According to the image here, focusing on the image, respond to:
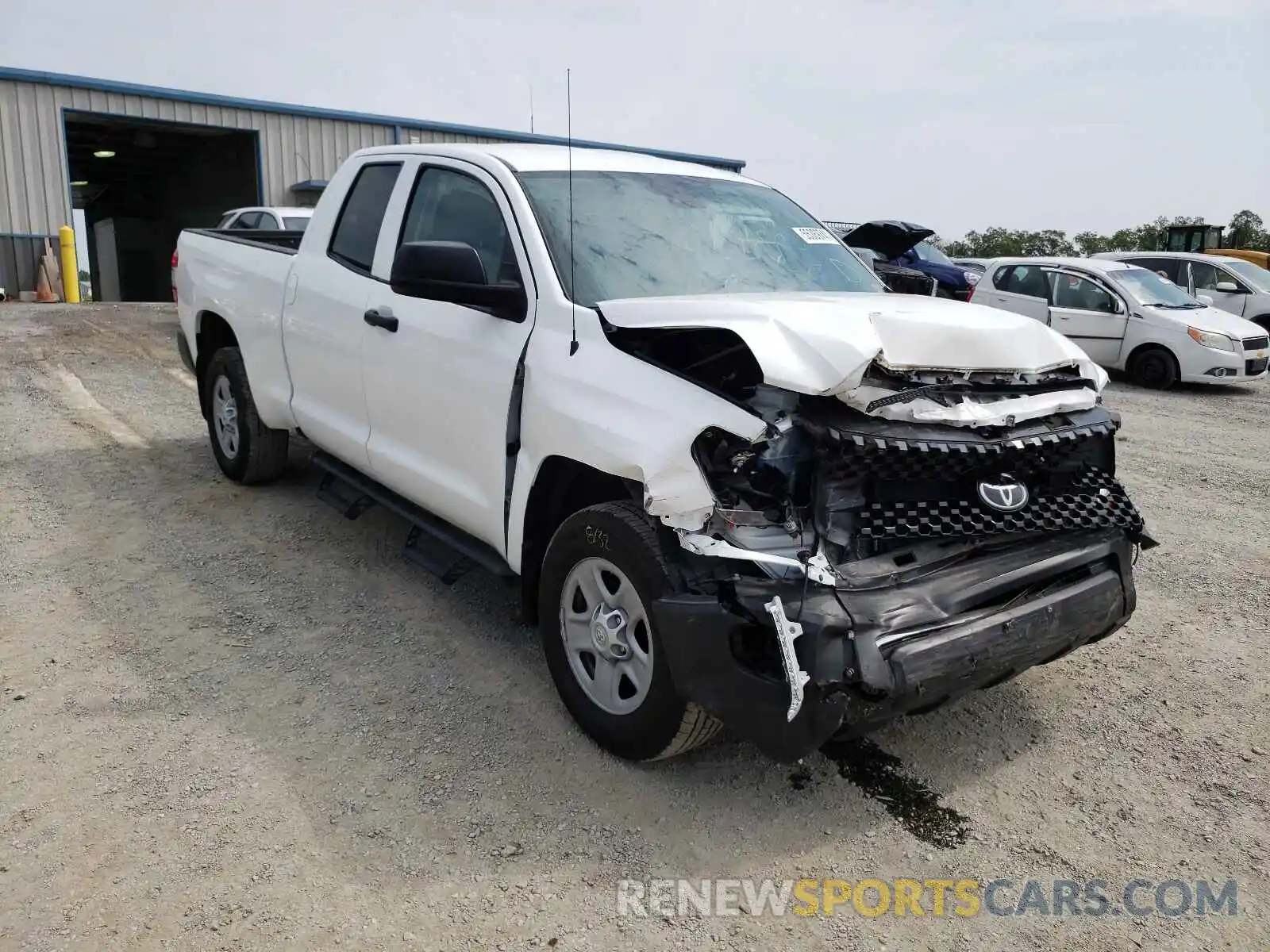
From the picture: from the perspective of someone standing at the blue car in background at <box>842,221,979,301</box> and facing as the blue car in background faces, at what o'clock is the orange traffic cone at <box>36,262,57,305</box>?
The orange traffic cone is roughly at 5 o'clock from the blue car in background.

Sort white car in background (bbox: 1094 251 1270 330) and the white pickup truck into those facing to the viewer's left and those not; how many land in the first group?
0

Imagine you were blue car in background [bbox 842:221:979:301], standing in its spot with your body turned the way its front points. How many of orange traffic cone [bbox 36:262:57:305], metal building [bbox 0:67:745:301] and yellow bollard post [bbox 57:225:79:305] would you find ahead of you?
0

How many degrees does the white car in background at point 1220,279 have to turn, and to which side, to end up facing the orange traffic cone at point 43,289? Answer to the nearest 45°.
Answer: approximately 135° to its right

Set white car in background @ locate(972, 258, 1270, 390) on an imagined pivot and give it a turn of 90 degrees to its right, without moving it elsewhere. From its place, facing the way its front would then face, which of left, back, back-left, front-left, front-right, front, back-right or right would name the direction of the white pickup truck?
front-left

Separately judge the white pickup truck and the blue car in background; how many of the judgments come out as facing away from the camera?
0

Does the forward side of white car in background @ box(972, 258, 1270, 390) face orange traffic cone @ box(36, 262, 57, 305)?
no

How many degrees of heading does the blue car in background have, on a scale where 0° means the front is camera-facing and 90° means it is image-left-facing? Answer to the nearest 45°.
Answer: approximately 315°

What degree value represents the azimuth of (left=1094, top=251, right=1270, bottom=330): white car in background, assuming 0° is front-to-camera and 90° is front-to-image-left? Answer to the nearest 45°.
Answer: approximately 315°

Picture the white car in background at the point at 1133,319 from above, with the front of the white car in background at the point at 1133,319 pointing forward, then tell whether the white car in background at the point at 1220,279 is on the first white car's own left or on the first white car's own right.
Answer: on the first white car's own left

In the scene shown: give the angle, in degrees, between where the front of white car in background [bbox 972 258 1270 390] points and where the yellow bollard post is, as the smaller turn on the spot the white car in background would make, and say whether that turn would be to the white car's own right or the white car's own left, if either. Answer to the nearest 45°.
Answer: approximately 135° to the white car's own right

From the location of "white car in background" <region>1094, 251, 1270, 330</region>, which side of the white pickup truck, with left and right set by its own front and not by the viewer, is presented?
left

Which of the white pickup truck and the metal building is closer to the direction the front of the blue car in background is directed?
the white pickup truck

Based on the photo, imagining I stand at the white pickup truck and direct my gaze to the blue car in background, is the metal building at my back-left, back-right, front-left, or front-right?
front-left

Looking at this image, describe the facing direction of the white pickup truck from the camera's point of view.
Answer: facing the viewer and to the right of the viewer

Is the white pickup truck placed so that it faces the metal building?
no

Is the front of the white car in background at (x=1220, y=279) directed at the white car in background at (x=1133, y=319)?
no
